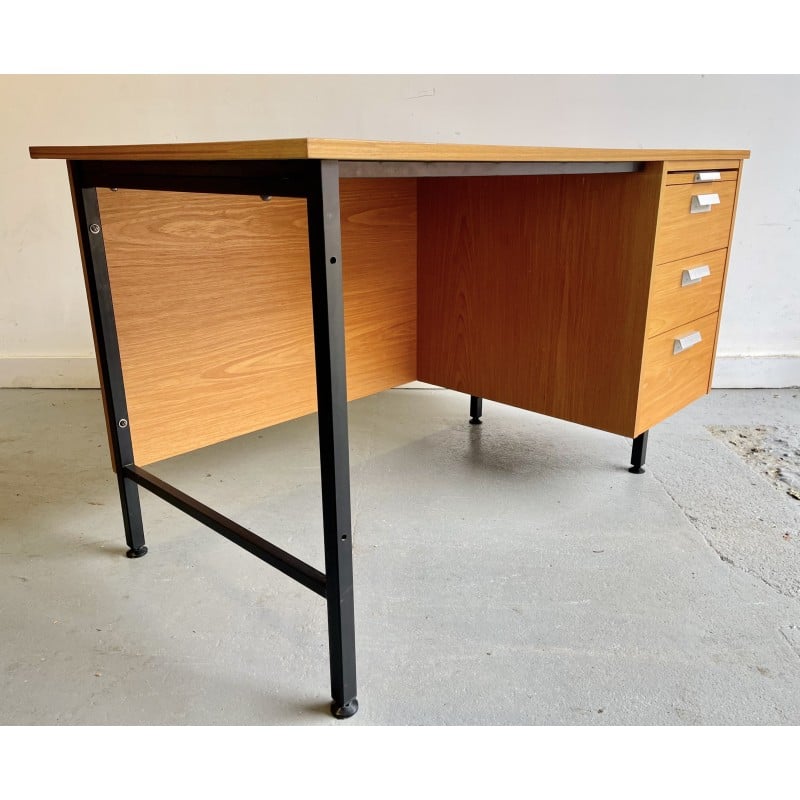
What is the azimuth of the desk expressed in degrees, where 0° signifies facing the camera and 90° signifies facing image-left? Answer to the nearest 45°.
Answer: approximately 315°
